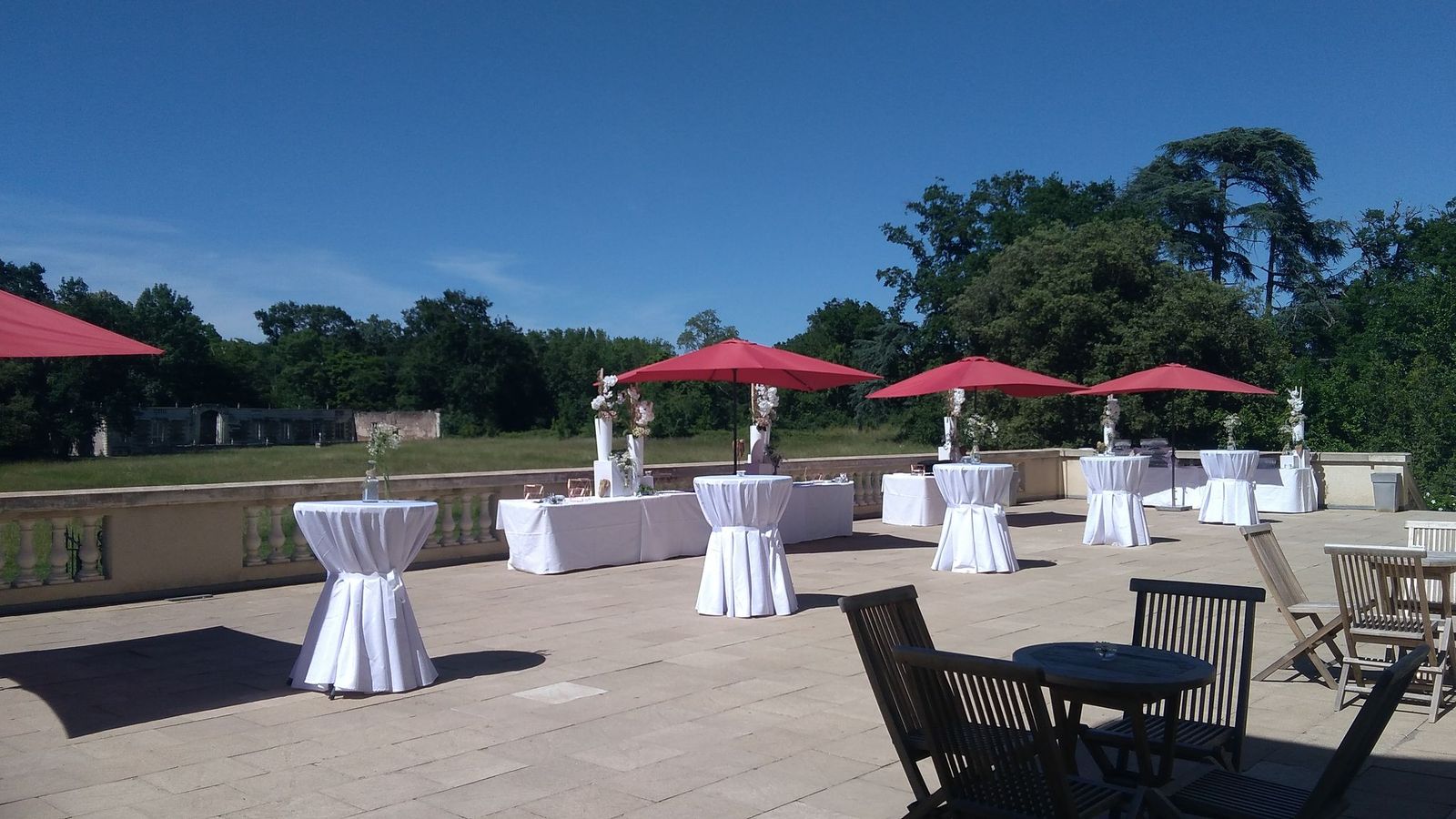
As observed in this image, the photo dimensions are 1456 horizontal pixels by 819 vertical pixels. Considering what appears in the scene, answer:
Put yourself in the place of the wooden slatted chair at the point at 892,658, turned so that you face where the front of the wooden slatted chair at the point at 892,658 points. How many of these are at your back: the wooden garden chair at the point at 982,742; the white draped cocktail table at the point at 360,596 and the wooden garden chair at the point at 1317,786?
1

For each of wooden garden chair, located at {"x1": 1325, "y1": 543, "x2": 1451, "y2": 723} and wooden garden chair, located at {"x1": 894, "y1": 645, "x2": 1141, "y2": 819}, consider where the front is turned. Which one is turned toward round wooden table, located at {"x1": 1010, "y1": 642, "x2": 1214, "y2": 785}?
wooden garden chair, located at {"x1": 894, "y1": 645, "x2": 1141, "y2": 819}

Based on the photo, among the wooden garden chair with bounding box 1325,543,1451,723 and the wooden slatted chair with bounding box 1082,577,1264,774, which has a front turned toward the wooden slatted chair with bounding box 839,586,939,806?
the wooden slatted chair with bounding box 1082,577,1264,774

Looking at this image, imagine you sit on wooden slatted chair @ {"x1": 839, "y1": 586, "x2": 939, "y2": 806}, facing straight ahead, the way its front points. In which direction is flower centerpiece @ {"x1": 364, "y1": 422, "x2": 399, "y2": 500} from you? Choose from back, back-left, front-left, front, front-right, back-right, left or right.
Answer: back

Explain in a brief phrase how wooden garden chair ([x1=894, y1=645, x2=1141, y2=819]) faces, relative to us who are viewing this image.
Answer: facing away from the viewer and to the right of the viewer

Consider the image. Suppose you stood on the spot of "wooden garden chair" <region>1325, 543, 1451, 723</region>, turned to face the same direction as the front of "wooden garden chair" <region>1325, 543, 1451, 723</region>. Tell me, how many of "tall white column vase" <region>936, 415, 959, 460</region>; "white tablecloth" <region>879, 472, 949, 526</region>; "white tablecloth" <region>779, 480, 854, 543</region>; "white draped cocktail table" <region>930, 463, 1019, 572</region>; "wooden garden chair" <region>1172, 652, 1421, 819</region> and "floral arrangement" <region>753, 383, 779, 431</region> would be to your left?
5

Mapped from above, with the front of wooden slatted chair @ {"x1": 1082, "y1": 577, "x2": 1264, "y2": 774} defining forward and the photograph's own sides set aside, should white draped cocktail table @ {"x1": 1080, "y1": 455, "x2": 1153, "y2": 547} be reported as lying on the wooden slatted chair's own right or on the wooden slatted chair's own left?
on the wooden slatted chair's own right

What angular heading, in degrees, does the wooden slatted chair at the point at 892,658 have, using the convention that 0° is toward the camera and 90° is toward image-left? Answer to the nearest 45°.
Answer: approximately 315°

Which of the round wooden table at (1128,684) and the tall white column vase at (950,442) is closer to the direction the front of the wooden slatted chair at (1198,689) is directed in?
the round wooden table

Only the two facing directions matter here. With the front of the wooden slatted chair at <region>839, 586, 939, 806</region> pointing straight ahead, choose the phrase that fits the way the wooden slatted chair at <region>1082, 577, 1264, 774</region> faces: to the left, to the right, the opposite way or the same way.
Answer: to the right

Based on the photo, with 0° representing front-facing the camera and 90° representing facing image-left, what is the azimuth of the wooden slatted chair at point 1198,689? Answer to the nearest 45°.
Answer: approximately 45°

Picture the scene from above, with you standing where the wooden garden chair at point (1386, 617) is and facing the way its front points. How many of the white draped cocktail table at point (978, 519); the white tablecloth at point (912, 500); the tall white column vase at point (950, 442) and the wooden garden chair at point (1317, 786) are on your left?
3
